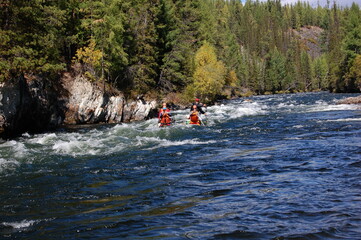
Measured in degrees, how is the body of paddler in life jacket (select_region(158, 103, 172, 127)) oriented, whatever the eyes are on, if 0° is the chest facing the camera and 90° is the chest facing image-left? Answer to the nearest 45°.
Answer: approximately 0°

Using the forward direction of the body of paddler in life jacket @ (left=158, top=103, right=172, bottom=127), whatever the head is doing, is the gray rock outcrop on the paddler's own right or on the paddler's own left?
on the paddler's own right

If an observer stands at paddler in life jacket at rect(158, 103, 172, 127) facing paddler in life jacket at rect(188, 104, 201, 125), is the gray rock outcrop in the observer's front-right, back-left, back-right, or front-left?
back-left

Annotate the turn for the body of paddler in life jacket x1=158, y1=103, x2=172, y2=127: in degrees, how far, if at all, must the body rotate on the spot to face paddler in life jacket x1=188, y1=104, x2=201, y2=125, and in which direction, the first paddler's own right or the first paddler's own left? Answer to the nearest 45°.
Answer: approximately 90° to the first paddler's own left
